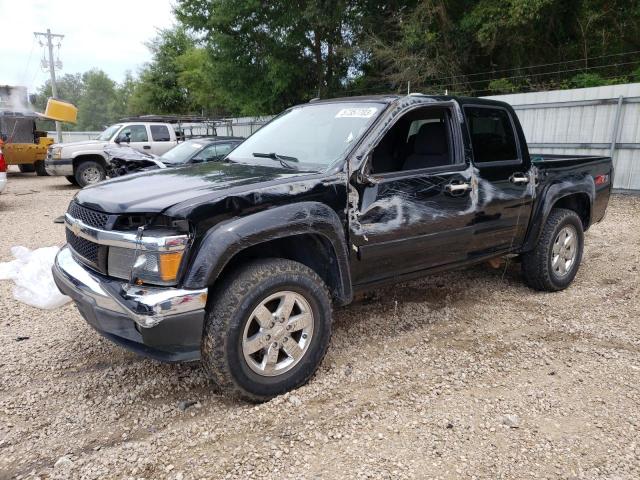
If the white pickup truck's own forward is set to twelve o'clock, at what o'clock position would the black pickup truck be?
The black pickup truck is roughly at 9 o'clock from the white pickup truck.

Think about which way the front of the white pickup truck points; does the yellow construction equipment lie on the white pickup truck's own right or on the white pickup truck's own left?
on the white pickup truck's own right

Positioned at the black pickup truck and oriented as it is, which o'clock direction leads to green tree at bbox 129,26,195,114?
The green tree is roughly at 4 o'clock from the black pickup truck.

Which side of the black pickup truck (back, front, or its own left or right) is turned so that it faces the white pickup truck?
right

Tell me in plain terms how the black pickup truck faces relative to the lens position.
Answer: facing the viewer and to the left of the viewer

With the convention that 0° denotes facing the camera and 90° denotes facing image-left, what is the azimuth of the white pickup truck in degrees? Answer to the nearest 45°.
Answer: approximately 90°

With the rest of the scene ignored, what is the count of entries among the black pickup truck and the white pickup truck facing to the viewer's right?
0

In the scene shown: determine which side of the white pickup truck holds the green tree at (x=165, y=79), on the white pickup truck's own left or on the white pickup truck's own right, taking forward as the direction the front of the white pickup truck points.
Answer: on the white pickup truck's own right

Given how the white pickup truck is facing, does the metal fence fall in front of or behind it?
behind

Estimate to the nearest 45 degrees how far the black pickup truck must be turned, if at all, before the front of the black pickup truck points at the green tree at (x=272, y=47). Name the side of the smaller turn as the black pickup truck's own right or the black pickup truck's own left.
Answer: approximately 135° to the black pickup truck's own right

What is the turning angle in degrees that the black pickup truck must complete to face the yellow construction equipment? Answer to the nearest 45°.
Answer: approximately 90° to its right

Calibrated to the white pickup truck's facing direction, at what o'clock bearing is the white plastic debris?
The white plastic debris is roughly at 9 o'clock from the white pickup truck.

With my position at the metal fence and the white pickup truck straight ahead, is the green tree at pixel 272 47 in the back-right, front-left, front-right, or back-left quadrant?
front-right

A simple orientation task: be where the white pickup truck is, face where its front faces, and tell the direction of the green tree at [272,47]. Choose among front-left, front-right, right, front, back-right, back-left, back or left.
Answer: back-right

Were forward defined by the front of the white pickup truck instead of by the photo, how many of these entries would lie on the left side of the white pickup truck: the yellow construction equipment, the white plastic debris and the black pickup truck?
2
